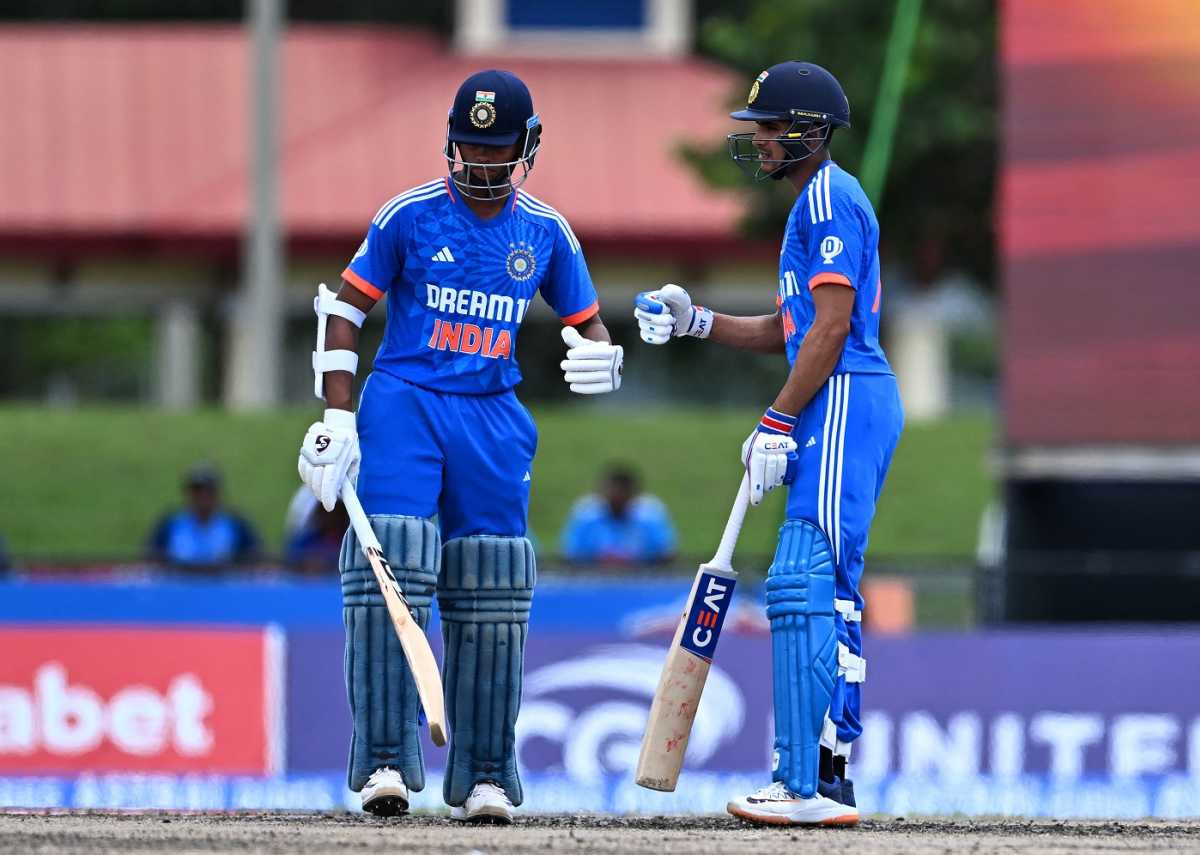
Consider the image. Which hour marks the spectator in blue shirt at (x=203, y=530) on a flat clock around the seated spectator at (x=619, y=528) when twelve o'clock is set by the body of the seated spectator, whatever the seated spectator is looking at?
The spectator in blue shirt is roughly at 3 o'clock from the seated spectator.

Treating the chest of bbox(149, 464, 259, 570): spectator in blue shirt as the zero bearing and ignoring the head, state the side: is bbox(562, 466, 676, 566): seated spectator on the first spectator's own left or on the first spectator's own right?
on the first spectator's own left

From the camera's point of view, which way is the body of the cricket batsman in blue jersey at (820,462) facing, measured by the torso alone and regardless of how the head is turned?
to the viewer's left

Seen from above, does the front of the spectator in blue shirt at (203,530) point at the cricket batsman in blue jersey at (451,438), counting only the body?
yes

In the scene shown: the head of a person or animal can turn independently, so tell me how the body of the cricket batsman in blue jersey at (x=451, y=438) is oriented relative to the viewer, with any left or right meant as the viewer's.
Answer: facing the viewer

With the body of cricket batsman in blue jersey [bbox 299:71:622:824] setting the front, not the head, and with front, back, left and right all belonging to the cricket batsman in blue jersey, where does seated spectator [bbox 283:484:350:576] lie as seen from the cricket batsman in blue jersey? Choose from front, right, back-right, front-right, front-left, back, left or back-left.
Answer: back

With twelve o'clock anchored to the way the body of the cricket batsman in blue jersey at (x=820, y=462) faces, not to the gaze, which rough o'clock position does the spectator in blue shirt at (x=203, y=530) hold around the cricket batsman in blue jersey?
The spectator in blue shirt is roughly at 2 o'clock from the cricket batsman in blue jersey.

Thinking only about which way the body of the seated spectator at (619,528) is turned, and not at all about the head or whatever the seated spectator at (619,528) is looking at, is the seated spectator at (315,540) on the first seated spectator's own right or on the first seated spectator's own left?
on the first seated spectator's own right

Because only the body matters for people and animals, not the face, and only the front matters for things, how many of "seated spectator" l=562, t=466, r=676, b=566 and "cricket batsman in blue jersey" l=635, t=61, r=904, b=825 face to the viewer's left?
1

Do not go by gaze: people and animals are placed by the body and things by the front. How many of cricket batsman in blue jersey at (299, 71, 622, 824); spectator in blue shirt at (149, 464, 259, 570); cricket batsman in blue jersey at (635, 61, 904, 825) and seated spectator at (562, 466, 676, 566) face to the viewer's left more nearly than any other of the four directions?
1

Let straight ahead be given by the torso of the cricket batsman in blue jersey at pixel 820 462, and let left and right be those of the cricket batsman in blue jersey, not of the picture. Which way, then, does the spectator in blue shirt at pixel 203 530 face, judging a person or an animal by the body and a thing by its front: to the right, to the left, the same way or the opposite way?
to the left

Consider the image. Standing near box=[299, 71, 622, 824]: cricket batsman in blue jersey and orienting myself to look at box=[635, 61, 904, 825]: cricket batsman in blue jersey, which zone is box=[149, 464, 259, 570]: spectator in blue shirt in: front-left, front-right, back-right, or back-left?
back-left

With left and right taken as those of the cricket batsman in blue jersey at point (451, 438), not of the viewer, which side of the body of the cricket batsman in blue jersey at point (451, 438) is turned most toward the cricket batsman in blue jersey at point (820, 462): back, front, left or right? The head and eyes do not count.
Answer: left

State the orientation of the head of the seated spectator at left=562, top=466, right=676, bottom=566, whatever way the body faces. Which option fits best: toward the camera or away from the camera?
toward the camera
